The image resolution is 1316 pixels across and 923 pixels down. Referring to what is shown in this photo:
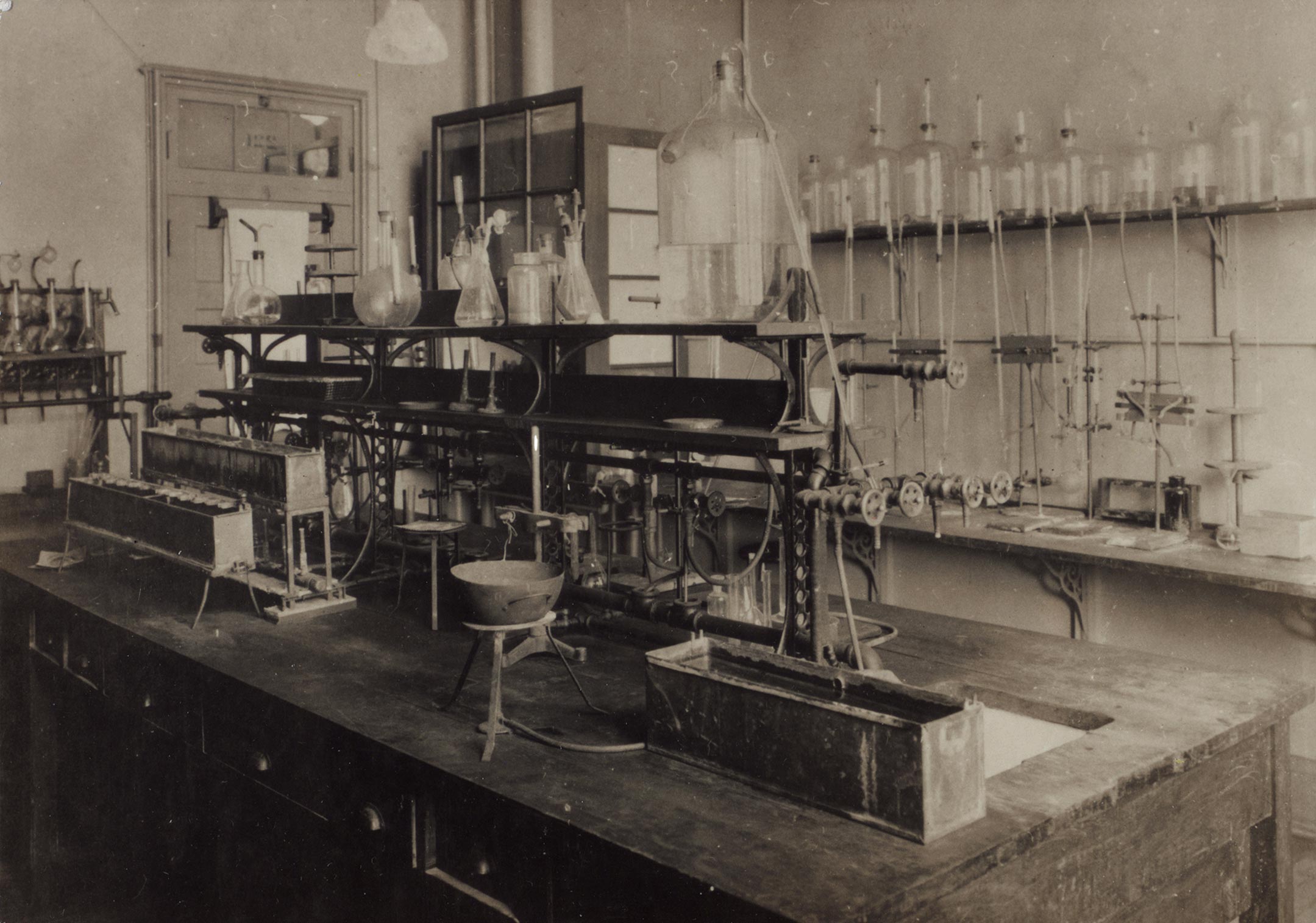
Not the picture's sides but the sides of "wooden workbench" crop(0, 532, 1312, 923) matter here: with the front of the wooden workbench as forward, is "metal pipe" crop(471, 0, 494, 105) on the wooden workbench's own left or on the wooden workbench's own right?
on the wooden workbench's own right

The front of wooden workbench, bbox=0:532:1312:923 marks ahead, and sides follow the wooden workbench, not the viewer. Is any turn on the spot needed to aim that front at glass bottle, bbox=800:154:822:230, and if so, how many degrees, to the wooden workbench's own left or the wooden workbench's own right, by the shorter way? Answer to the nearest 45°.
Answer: approximately 135° to the wooden workbench's own right

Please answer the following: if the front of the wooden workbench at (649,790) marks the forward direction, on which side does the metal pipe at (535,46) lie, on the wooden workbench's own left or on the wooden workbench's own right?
on the wooden workbench's own right

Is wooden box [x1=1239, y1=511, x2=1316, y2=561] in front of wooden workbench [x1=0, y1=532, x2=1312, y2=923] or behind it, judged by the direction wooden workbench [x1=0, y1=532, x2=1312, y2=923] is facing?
behind

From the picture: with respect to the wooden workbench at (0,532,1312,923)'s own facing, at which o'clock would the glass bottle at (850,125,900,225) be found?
The glass bottle is roughly at 5 o'clock from the wooden workbench.

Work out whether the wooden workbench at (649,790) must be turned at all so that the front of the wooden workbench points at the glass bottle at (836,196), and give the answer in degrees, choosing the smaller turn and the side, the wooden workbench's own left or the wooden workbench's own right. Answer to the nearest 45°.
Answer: approximately 135° to the wooden workbench's own right

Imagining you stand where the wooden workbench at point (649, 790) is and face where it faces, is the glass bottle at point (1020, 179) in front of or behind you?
behind

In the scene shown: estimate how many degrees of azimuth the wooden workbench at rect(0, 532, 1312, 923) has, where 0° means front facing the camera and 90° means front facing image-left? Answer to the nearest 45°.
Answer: approximately 45°
